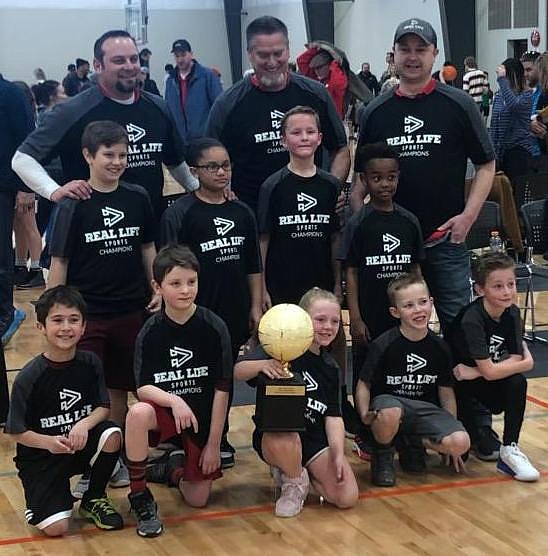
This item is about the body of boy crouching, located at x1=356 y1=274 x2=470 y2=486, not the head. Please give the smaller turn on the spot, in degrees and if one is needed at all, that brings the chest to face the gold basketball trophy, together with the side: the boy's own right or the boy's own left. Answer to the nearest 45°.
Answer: approximately 45° to the boy's own right

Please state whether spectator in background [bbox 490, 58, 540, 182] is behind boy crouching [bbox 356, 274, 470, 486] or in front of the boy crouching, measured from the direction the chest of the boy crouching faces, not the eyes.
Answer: behind

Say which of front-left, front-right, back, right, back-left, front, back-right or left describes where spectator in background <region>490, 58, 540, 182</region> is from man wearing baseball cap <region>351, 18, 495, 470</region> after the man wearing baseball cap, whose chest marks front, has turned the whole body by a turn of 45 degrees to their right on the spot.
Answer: back-right

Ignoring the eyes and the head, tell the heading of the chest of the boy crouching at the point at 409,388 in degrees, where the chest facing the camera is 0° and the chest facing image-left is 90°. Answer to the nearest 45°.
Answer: approximately 0°

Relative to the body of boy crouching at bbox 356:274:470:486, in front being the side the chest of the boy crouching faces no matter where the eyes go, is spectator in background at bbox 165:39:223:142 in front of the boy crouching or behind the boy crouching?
behind
